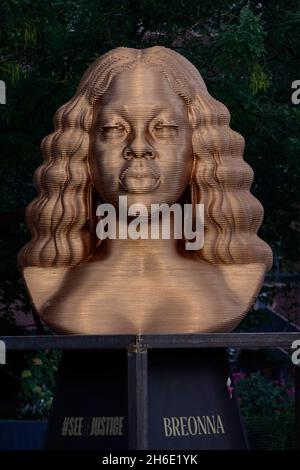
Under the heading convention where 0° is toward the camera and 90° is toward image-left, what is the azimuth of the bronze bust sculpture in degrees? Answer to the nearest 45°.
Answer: approximately 0°
